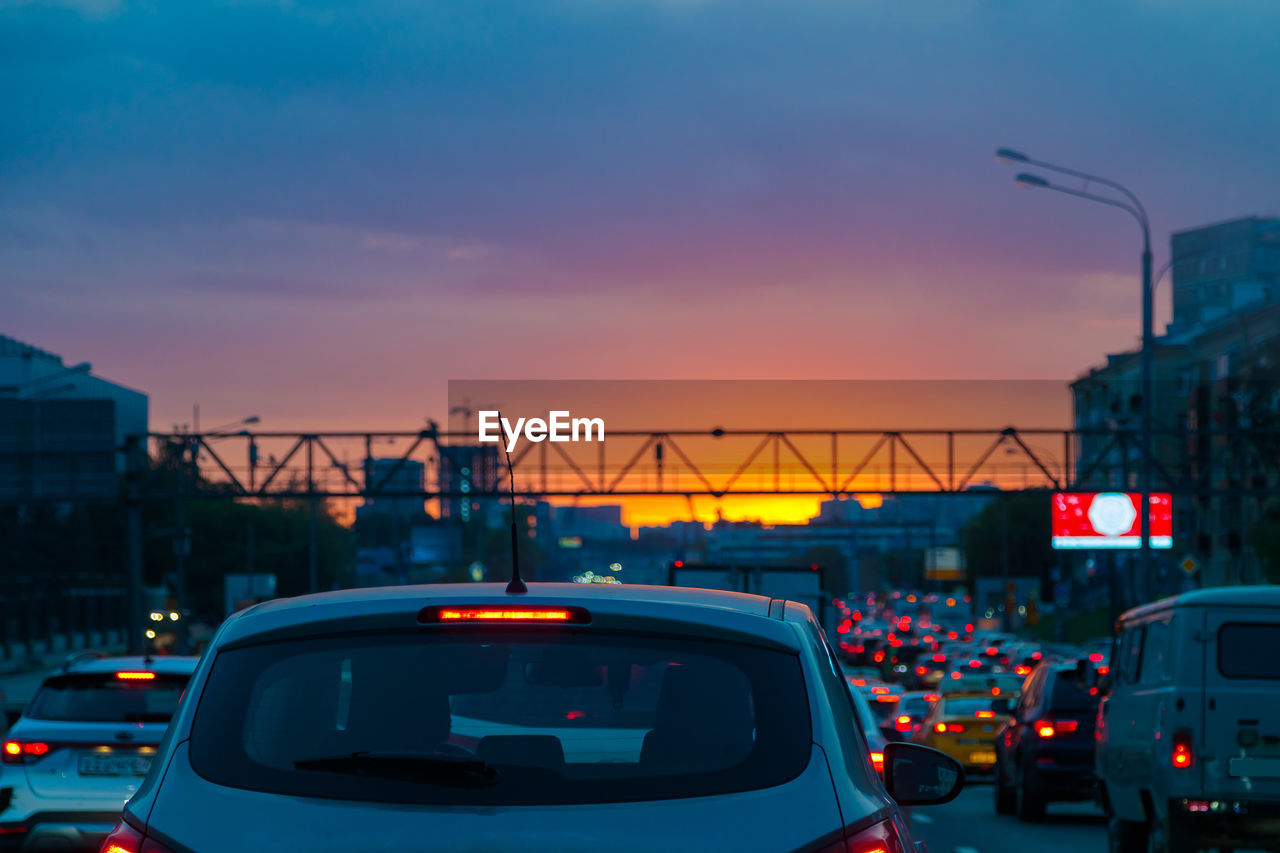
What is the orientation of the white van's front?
away from the camera

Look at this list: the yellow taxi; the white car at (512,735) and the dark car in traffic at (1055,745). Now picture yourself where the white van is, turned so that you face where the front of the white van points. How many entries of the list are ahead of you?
2

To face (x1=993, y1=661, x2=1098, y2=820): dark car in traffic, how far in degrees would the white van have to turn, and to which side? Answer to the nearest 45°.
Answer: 0° — it already faces it

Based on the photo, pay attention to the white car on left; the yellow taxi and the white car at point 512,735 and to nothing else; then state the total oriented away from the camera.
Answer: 3

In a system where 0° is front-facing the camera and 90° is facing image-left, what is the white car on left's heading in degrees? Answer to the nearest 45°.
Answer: approximately 180°

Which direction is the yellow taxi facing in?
away from the camera

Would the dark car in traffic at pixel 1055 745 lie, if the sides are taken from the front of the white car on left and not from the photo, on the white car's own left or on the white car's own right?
on the white car's own right

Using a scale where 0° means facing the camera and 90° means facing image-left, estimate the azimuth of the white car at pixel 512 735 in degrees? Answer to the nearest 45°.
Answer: approximately 180°

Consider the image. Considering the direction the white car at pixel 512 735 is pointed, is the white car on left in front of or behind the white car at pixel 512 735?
in front

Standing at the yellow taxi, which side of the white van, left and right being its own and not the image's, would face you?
front

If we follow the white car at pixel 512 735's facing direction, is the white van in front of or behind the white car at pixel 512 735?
in front

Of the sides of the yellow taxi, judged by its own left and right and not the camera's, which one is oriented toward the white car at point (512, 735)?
back

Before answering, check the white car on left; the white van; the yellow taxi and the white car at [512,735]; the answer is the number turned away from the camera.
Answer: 4

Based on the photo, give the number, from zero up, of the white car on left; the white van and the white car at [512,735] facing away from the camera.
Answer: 3
